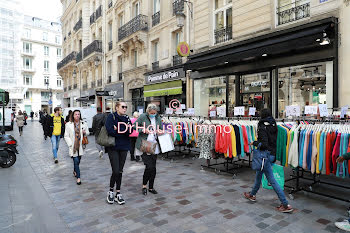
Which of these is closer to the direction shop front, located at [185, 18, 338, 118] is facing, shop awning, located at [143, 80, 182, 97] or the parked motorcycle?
the parked motorcycle

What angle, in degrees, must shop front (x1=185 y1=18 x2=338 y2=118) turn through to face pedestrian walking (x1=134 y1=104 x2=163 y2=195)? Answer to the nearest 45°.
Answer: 0° — it already faces them

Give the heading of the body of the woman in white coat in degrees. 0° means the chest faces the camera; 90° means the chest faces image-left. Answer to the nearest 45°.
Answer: approximately 0°

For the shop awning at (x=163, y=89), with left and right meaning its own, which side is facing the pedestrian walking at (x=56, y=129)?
front

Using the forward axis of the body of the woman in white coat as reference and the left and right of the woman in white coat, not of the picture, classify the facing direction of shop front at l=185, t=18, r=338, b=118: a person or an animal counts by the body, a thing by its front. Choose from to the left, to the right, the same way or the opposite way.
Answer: to the right

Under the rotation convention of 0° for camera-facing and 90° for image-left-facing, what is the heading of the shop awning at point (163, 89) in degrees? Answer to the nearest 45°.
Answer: approximately 45°

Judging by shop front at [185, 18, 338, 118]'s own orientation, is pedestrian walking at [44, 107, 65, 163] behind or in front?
in front

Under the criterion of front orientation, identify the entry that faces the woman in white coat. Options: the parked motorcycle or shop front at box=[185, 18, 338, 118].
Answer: the shop front

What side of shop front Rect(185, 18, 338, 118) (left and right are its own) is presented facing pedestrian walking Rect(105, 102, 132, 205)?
front

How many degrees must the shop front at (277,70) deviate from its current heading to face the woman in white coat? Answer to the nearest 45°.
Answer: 0° — it already faces them
